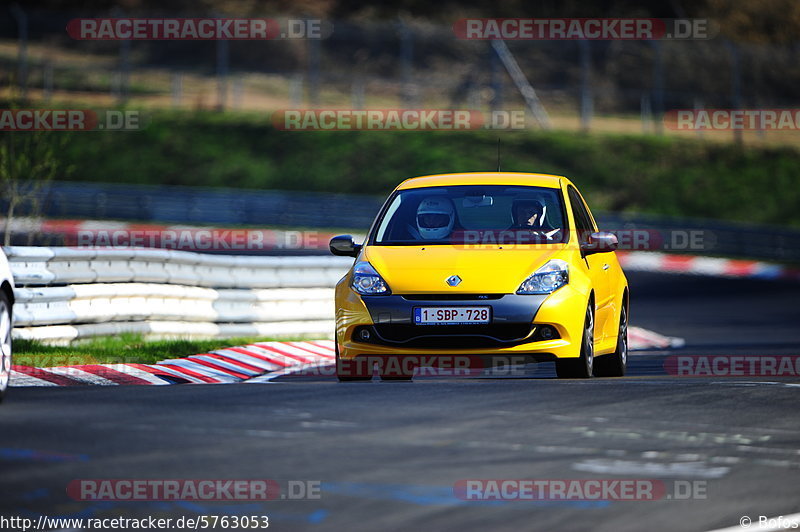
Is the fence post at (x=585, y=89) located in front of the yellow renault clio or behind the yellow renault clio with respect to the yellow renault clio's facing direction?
behind

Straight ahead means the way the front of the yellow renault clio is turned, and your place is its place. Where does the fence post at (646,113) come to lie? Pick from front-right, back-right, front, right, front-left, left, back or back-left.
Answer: back

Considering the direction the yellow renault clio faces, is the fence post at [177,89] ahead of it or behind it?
behind

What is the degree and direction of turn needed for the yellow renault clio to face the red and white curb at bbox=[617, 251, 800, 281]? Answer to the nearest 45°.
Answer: approximately 180°

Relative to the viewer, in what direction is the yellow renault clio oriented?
toward the camera

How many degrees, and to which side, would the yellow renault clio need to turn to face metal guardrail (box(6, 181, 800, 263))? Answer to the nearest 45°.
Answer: approximately 180°

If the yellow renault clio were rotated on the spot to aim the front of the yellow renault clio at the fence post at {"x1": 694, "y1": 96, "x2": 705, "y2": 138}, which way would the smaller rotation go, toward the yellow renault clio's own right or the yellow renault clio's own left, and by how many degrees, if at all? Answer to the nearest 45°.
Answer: approximately 180°

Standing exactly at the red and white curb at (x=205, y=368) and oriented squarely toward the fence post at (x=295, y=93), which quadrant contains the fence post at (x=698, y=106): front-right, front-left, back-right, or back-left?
front-right

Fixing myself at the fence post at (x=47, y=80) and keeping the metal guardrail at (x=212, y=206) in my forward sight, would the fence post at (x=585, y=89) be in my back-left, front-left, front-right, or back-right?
front-left

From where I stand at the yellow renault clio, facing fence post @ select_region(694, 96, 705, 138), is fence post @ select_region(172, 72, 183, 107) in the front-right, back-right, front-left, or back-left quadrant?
front-left

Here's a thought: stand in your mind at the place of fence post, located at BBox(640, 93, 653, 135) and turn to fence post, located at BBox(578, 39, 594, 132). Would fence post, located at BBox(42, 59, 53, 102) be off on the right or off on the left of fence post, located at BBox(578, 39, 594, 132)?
right

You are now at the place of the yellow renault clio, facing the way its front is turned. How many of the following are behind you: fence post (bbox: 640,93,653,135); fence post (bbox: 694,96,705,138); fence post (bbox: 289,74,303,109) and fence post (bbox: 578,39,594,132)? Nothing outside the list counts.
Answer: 4

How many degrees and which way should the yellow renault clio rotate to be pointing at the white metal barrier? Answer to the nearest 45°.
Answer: approximately 135° to its right
